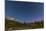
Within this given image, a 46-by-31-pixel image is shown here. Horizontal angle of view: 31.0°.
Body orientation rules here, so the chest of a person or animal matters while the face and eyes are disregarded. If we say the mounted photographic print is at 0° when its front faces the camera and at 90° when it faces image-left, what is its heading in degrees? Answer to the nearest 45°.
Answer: approximately 315°
